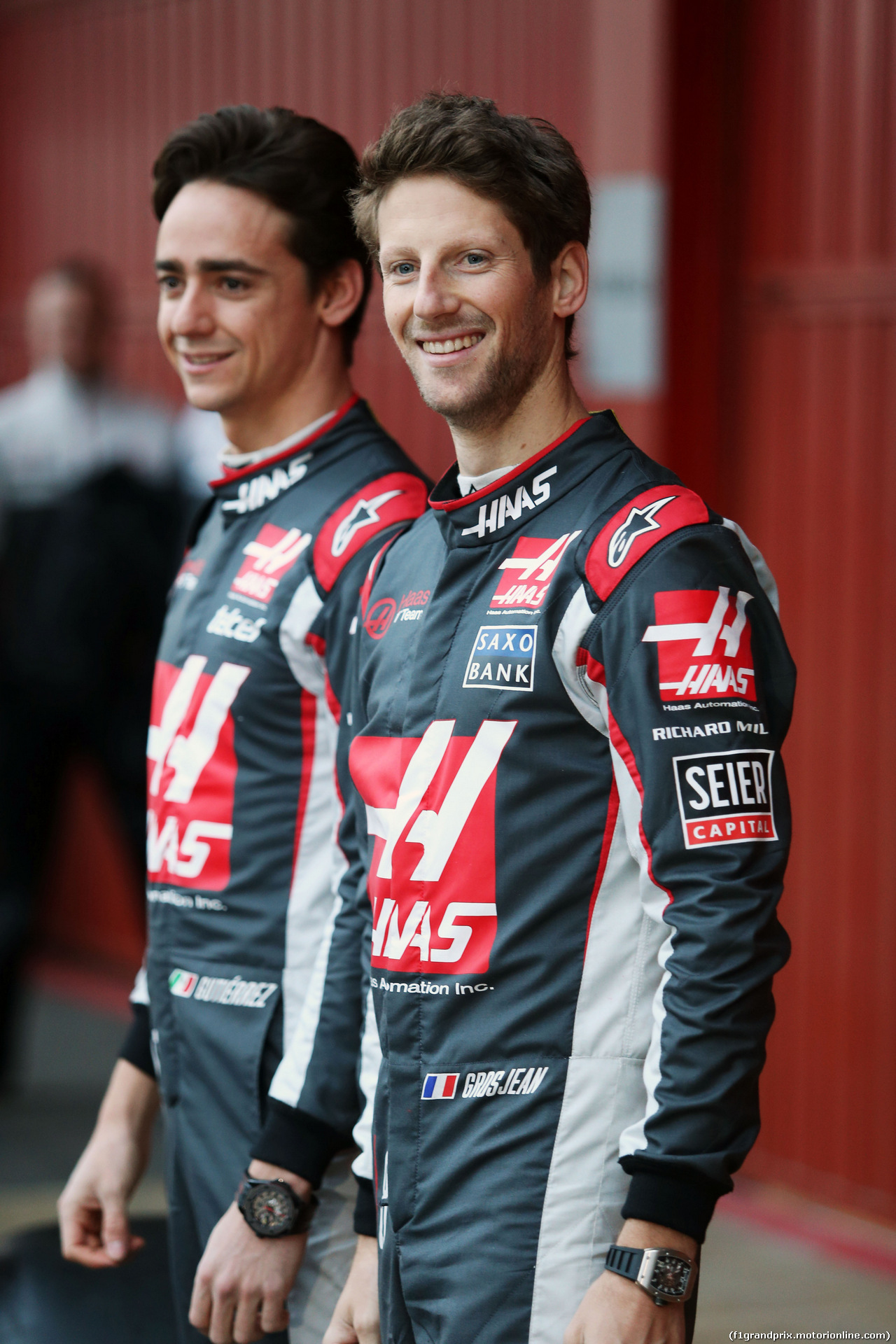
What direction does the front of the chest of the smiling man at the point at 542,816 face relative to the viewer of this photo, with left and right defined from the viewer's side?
facing the viewer and to the left of the viewer

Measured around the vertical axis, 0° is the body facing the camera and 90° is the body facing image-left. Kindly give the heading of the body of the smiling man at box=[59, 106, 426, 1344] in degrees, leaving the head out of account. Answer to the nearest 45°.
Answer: approximately 45°

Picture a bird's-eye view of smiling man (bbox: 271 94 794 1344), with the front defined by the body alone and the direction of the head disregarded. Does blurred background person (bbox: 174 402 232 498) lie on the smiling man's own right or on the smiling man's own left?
on the smiling man's own right

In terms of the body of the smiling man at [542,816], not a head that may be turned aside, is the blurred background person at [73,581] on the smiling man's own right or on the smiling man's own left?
on the smiling man's own right

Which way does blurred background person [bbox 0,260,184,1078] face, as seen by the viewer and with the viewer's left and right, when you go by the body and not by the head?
facing the viewer

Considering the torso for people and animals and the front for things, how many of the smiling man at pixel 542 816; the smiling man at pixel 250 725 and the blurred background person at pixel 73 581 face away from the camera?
0

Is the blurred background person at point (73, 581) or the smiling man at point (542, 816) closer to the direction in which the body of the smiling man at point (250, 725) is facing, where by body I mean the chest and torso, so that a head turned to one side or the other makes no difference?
the smiling man

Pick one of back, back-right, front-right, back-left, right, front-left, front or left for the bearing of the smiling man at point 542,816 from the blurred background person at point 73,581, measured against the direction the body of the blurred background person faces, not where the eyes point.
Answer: front

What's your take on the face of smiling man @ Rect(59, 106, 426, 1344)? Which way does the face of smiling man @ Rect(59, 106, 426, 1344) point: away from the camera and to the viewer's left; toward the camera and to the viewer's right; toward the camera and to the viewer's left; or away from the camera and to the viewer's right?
toward the camera and to the viewer's left

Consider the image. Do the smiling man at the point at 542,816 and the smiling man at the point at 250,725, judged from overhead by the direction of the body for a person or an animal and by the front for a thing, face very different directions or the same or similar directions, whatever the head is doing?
same or similar directions
